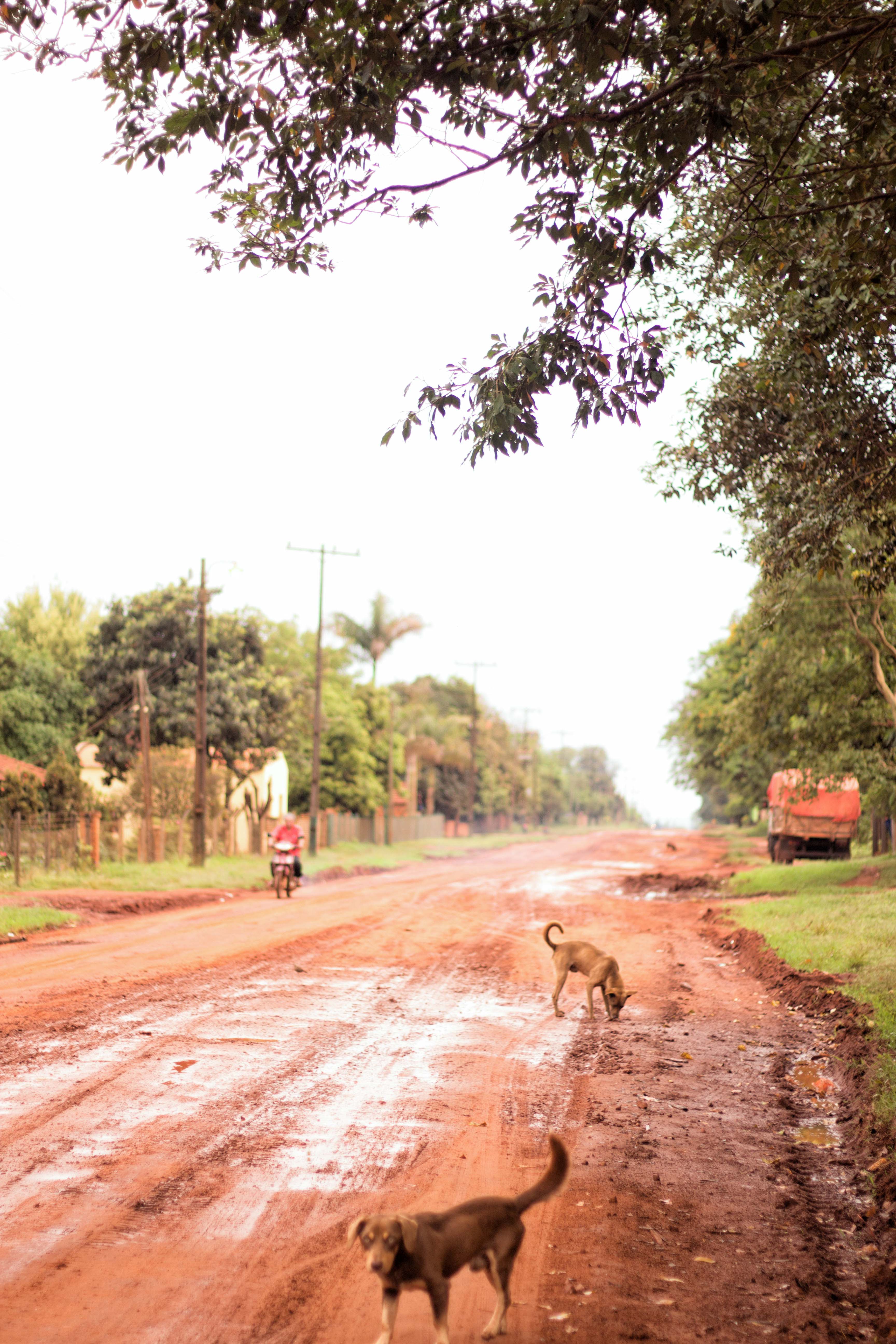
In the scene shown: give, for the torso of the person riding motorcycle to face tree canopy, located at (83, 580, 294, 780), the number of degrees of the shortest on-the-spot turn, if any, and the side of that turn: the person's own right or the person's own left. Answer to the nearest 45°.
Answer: approximately 180°

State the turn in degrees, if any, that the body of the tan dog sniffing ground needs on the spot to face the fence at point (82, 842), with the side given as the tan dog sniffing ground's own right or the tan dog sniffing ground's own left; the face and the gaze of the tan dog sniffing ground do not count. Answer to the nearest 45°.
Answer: approximately 180°

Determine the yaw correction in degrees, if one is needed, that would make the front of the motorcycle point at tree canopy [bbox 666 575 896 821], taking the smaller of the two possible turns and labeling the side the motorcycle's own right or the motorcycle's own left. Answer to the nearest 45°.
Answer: approximately 90° to the motorcycle's own left

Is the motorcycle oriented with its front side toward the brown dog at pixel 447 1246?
yes

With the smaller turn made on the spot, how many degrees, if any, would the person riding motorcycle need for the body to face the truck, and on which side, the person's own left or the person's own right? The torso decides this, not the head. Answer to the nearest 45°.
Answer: approximately 135° to the person's own left

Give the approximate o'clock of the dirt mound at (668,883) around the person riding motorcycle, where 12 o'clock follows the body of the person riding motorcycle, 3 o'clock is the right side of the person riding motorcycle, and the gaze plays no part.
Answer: The dirt mound is roughly at 8 o'clock from the person riding motorcycle.

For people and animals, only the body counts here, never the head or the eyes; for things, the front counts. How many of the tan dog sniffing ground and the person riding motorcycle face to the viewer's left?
0

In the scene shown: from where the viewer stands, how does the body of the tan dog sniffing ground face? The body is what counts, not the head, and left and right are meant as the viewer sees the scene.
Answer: facing the viewer and to the right of the viewer

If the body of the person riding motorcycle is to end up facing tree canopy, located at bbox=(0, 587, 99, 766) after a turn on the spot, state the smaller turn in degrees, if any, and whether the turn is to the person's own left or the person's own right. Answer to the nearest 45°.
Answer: approximately 135° to the person's own right

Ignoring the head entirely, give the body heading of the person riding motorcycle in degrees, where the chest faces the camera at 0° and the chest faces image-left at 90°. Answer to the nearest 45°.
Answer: approximately 0°

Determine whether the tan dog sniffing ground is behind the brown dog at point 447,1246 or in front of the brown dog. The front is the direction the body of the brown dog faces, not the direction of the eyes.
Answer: behind
